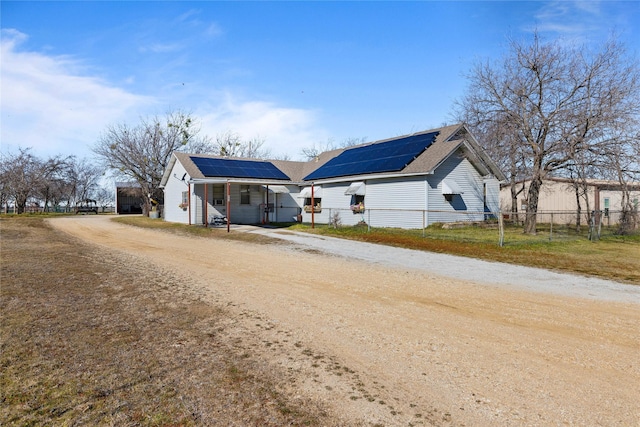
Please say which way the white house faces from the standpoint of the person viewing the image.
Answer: facing the viewer

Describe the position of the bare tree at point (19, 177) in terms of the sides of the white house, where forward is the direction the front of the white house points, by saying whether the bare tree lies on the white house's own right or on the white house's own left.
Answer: on the white house's own right
